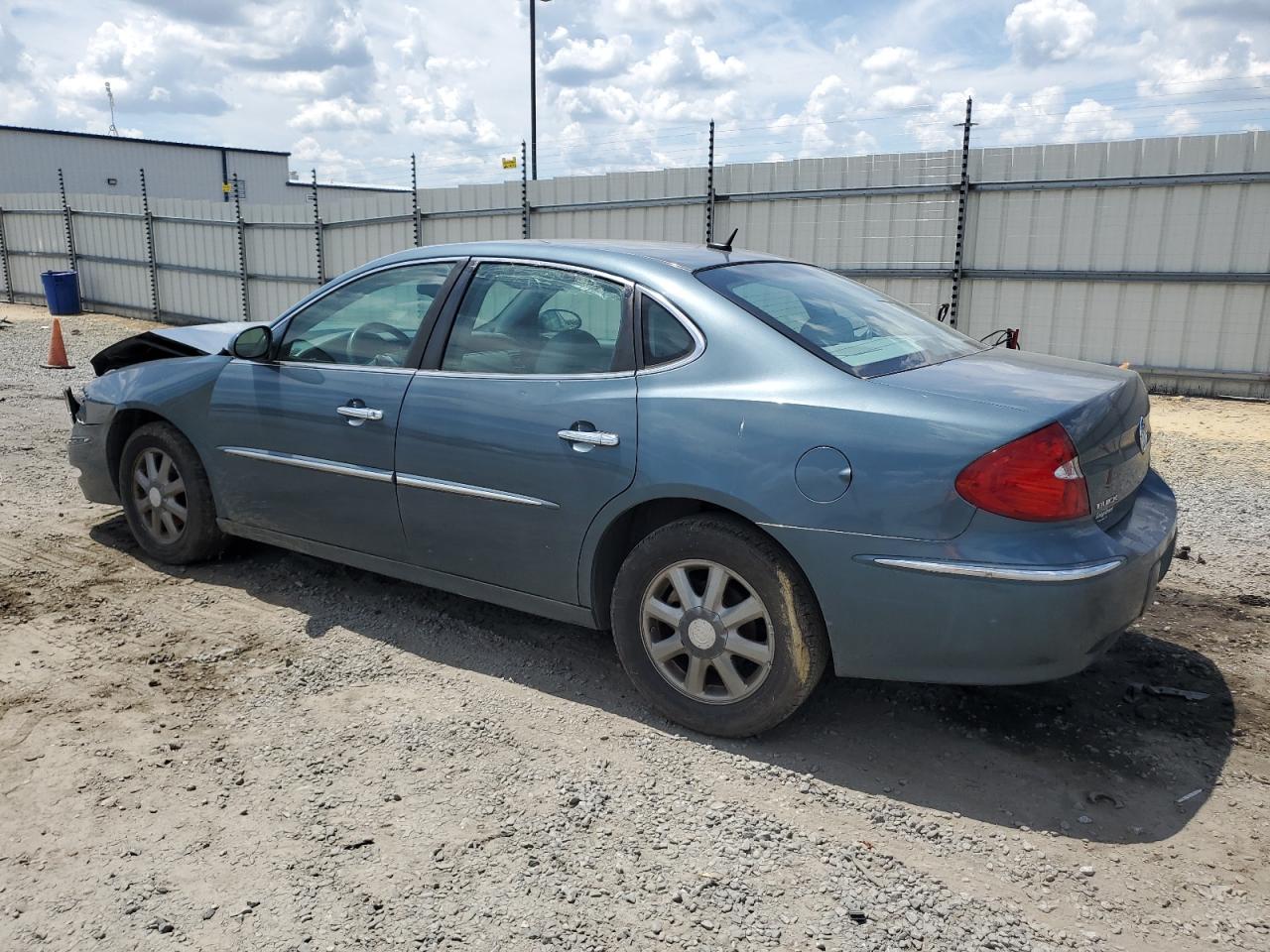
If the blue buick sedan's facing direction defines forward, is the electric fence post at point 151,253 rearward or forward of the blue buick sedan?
forward

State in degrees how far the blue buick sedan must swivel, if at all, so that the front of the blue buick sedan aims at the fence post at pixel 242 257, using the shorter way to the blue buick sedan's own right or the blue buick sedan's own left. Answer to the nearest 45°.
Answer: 0° — it already faces it

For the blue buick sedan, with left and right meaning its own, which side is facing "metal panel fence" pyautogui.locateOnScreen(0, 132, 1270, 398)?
right

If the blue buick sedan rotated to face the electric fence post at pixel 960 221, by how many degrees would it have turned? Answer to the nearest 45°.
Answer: approximately 90° to its right

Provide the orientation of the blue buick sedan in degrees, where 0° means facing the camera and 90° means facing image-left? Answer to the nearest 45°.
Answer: approximately 135°

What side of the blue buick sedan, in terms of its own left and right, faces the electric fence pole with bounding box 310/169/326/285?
front

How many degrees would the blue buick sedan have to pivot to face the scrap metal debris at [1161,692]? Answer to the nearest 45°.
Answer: approximately 135° to its right

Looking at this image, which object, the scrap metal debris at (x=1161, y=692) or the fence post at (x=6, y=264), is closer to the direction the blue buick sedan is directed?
the fence post

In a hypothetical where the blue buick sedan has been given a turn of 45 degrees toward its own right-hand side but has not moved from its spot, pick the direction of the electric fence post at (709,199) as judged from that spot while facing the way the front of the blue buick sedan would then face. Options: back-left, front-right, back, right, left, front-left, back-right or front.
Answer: front

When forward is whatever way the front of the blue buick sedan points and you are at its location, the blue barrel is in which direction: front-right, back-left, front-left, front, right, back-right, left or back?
front

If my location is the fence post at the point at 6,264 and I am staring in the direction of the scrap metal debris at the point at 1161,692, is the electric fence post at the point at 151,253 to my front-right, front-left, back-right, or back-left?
front-left

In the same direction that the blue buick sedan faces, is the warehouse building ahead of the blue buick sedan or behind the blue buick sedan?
ahead

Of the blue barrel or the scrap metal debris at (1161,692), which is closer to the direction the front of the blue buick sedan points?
the blue barrel

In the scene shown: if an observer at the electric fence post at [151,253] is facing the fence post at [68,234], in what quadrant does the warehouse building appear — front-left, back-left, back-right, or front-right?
front-right

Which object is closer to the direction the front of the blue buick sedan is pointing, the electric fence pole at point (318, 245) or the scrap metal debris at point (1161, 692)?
the electric fence pole

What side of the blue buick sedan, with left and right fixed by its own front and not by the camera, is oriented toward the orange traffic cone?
front
